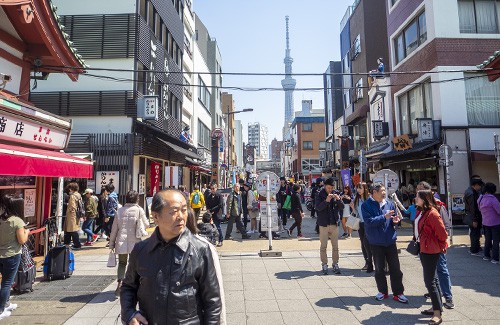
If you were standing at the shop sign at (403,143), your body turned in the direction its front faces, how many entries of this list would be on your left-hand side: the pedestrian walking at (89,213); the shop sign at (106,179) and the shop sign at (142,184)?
0

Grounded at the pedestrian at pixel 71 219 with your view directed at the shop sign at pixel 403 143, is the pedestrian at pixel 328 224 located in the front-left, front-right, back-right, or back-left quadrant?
front-right

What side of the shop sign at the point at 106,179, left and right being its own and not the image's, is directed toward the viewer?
front

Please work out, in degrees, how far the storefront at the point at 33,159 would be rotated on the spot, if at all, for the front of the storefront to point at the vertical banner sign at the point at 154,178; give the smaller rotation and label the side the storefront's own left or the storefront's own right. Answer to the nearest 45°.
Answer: approximately 90° to the storefront's own left

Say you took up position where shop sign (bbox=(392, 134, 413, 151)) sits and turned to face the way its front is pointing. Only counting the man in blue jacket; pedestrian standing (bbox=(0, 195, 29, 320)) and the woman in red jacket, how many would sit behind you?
0

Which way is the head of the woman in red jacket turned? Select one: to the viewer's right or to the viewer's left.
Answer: to the viewer's left

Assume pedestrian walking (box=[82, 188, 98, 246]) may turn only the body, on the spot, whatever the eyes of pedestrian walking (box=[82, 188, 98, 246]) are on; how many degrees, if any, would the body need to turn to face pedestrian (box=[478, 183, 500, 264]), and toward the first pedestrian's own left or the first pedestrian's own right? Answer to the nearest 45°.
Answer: approximately 135° to the first pedestrian's own left

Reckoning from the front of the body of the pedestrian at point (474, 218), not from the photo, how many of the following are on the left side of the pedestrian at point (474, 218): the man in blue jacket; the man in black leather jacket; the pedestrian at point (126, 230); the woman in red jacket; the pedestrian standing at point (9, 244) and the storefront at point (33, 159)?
0
